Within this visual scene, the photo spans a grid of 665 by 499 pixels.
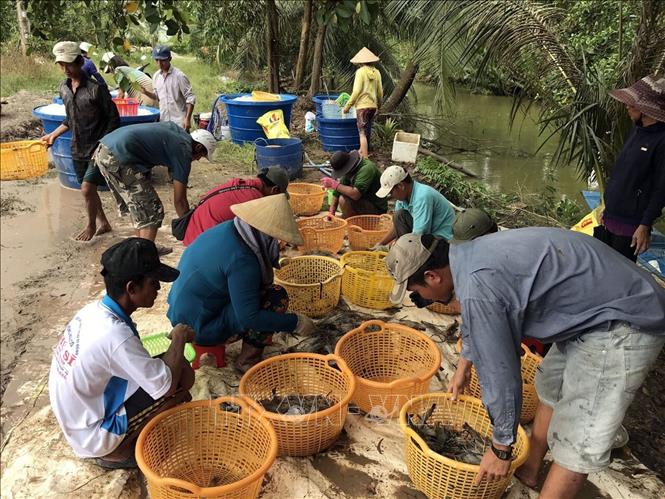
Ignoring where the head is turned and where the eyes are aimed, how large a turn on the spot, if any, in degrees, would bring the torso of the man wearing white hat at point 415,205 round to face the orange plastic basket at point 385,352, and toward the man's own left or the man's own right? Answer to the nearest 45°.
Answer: approximately 90° to the man's own left

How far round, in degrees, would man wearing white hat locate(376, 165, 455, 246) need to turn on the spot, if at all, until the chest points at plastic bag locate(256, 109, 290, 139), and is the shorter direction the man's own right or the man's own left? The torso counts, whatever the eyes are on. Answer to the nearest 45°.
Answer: approximately 45° to the man's own right

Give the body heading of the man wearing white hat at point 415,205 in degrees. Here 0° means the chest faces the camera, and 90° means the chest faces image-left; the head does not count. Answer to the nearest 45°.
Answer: approximately 90°

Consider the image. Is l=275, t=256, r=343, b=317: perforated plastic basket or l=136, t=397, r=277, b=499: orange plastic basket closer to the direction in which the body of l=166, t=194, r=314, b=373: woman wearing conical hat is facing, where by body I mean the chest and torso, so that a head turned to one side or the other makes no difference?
the perforated plastic basket

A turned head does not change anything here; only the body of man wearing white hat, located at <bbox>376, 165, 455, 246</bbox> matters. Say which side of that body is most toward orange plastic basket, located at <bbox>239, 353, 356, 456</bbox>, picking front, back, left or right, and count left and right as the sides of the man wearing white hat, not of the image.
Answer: left

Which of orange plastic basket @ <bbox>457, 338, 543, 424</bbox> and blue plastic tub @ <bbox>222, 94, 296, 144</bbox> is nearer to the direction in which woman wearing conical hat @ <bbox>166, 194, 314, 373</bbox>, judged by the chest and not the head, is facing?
the orange plastic basket

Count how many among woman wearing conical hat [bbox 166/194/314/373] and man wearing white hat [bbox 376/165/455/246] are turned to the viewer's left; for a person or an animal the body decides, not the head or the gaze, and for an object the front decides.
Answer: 1

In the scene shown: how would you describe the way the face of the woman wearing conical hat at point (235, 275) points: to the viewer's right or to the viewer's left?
to the viewer's right

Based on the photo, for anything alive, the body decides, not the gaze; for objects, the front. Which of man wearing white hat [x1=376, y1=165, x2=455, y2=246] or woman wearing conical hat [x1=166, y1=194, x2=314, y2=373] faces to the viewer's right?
the woman wearing conical hat

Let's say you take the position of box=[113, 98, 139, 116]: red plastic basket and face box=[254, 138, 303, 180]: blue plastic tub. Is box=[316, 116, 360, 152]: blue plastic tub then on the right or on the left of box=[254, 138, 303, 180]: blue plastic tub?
left

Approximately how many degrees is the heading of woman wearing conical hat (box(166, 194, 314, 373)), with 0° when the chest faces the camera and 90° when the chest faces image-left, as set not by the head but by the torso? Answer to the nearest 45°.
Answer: approximately 270°

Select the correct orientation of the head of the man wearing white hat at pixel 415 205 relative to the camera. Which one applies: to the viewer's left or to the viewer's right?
to the viewer's left

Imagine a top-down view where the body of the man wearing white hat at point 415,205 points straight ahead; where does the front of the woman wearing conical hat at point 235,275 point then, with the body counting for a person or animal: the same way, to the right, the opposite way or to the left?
the opposite way

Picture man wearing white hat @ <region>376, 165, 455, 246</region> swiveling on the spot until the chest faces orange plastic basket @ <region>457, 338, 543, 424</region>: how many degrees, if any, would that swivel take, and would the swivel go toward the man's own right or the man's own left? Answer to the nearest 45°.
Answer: approximately 135° to the man's own left
